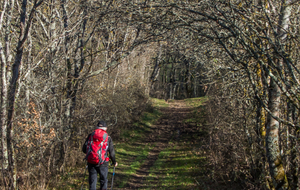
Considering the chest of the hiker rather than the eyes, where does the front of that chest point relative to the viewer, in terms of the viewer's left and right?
facing away from the viewer
